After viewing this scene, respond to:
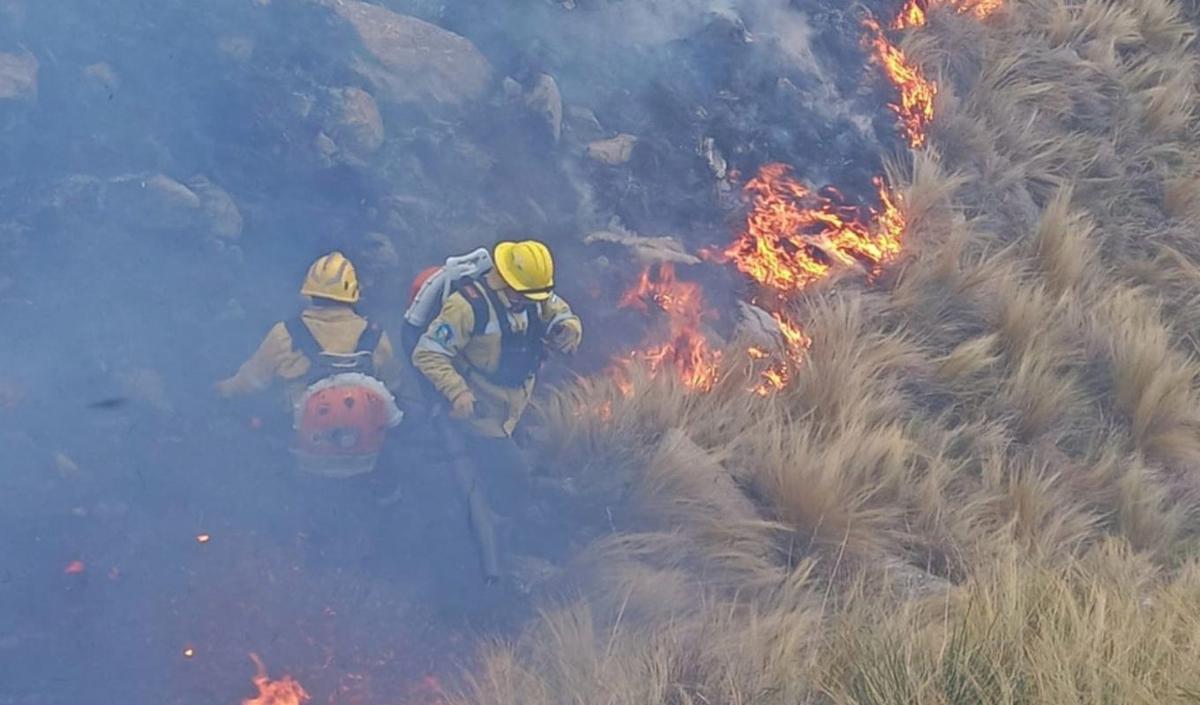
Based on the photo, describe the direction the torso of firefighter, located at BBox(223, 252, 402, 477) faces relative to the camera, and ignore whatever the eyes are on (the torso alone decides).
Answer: away from the camera

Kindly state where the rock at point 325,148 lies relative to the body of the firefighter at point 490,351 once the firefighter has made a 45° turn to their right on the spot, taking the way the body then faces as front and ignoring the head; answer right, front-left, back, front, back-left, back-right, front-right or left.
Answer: back-right

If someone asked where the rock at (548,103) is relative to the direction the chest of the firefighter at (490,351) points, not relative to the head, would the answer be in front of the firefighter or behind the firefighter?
behind

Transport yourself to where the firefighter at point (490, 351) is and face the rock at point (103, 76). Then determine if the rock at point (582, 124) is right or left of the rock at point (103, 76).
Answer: right

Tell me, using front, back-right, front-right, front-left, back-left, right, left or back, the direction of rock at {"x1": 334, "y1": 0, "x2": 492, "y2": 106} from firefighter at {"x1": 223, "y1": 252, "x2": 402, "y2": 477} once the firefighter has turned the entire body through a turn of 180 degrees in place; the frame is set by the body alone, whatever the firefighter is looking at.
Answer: back

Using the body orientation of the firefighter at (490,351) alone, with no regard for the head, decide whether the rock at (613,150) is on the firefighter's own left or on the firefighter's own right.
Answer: on the firefighter's own left

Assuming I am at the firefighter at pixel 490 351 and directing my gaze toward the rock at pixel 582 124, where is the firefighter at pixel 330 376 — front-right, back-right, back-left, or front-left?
back-left

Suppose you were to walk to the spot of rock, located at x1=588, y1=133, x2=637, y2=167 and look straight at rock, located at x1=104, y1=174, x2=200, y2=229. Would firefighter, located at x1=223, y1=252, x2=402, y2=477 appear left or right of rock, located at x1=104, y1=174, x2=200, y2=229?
left

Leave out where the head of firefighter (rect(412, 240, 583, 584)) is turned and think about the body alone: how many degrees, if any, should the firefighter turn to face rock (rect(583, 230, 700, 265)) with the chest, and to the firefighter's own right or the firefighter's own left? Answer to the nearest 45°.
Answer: approximately 135° to the firefighter's own left

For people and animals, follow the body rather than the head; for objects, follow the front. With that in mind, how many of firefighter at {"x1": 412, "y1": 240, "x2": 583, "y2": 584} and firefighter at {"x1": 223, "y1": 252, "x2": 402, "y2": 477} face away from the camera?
1

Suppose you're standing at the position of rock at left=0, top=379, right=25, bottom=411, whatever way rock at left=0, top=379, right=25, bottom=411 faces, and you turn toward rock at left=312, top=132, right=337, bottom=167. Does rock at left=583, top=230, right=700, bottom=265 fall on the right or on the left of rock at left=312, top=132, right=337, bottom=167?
right

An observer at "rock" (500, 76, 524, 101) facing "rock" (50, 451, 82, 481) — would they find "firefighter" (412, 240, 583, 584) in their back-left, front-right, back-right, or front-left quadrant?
front-left

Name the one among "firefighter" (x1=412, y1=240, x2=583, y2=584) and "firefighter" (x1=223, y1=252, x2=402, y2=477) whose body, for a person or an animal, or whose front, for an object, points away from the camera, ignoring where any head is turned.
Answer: "firefighter" (x1=223, y1=252, x2=402, y2=477)

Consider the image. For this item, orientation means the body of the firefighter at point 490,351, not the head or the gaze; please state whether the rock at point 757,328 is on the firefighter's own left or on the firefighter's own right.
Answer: on the firefighter's own left

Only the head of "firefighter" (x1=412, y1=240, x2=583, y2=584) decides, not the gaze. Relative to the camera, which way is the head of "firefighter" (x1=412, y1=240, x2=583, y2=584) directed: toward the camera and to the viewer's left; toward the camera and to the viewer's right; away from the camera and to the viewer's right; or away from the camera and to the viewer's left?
toward the camera and to the viewer's right

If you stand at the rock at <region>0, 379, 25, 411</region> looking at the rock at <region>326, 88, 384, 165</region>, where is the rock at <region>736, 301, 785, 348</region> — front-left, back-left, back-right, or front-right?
front-right

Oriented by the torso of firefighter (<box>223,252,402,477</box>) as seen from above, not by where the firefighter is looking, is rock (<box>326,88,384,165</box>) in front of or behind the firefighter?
in front

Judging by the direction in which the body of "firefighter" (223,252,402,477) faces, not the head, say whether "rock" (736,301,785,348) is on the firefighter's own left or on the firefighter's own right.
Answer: on the firefighter's own right
